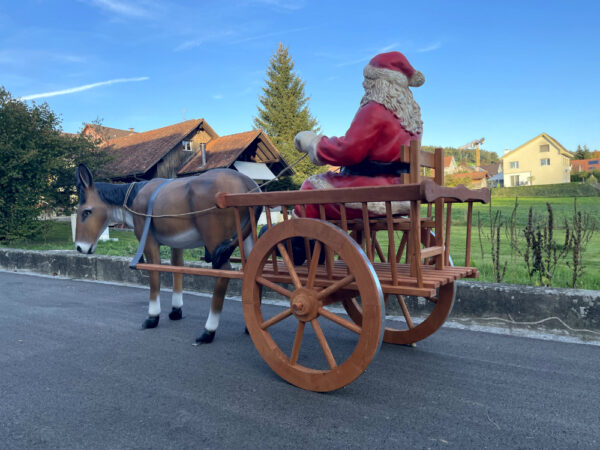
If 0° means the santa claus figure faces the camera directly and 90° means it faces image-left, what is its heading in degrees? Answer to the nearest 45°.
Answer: approximately 135°

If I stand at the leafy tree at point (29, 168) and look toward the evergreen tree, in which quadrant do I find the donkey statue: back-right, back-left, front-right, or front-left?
back-right

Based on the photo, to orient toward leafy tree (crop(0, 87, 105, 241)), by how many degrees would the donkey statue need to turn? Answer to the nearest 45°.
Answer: approximately 45° to its right

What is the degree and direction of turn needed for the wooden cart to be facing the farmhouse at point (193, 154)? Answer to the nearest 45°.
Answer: approximately 45° to its right

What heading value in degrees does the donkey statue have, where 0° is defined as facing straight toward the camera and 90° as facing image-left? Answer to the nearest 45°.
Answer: approximately 135°

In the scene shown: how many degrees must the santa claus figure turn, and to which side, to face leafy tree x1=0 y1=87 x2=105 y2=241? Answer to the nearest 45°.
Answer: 0° — it already faces it

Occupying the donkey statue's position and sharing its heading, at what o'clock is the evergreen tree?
The evergreen tree is roughly at 2 o'clock from the donkey statue.

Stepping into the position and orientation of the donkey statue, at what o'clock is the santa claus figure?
The santa claus figure is roughly at 6 o'clock from the donkey statue.

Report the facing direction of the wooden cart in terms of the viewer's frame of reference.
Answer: facing away from the viewer and to the left of the viewer
